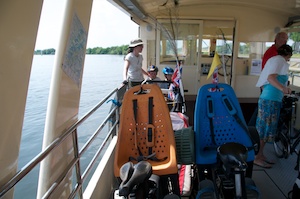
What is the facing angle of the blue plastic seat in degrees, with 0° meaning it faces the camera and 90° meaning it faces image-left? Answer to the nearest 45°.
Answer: approximately 0°

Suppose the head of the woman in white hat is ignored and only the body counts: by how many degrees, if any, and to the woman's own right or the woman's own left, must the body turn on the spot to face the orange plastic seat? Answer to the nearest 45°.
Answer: approximately 45° to the woman's own right

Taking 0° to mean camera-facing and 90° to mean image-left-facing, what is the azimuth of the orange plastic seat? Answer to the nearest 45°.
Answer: approximately 0°

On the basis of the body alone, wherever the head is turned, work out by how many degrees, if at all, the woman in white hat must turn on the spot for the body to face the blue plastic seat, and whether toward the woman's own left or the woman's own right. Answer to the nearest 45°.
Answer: approximately 45° to the woman's own right

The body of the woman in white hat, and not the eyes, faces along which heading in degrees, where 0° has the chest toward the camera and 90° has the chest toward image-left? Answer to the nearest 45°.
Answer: approximately 315°

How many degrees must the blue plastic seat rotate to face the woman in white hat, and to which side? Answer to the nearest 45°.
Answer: approximately 135° to its right

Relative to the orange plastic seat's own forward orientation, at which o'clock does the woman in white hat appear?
The woman in white hat is roughly at 6 o'clock from the orange plastic seat.

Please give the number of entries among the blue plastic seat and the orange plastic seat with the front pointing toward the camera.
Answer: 2
